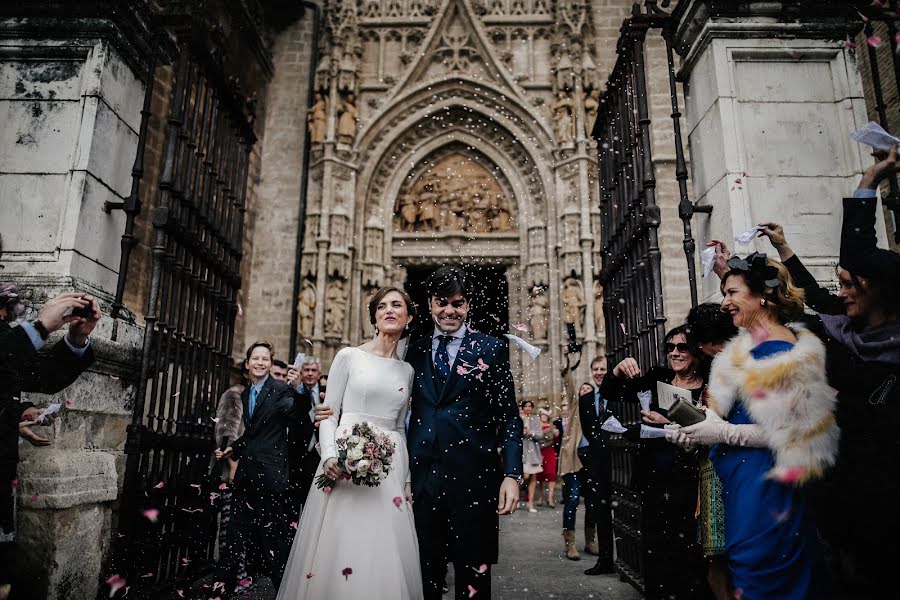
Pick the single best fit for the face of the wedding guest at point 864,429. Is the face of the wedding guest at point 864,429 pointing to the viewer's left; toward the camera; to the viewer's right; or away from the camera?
to the viewer's left

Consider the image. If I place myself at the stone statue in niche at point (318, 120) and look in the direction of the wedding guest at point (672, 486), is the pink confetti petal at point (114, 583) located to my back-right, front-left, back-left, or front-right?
front-right

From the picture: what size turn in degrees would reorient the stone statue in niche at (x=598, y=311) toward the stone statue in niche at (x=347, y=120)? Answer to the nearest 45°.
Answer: approximately 90° to its right

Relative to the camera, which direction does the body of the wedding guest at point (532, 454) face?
toward the camera

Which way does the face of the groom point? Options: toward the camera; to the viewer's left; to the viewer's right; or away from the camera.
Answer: toward the camera

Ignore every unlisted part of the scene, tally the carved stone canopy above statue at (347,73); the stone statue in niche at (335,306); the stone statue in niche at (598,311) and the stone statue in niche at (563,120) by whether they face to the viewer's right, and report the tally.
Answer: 0

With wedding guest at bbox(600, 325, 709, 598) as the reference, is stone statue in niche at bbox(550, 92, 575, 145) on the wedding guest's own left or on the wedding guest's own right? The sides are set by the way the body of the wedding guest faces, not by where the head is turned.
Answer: on the wedding guest's own right

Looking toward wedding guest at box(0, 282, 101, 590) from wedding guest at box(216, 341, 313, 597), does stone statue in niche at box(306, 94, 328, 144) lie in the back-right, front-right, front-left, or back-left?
back-right

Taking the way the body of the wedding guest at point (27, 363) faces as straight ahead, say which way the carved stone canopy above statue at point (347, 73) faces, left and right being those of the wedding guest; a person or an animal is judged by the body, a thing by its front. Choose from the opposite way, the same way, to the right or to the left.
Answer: to the right

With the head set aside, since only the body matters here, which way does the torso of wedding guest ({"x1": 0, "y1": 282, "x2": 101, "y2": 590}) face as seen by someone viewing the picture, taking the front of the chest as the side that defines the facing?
to the viewer's right

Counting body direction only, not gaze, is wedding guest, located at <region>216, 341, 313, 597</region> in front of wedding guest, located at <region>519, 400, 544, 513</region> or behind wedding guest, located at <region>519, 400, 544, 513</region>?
in front

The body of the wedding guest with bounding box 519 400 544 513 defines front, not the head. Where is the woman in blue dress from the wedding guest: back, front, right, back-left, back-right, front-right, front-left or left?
front

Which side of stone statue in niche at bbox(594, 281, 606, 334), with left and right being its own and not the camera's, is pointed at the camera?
front

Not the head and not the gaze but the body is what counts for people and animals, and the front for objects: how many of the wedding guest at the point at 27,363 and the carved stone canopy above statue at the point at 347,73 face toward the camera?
1

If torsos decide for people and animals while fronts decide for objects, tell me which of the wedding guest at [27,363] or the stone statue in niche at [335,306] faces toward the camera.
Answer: the stone statue in niche

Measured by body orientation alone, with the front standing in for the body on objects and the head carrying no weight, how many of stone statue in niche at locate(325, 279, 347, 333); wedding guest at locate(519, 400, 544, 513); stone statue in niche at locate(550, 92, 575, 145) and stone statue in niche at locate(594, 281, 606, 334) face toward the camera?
4

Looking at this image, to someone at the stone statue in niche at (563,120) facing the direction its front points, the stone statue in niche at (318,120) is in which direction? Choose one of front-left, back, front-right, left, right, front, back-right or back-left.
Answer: right

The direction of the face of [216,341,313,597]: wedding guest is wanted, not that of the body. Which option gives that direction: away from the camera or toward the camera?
toward the camera

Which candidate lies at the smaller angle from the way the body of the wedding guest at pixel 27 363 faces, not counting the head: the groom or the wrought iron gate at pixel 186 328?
the groom
